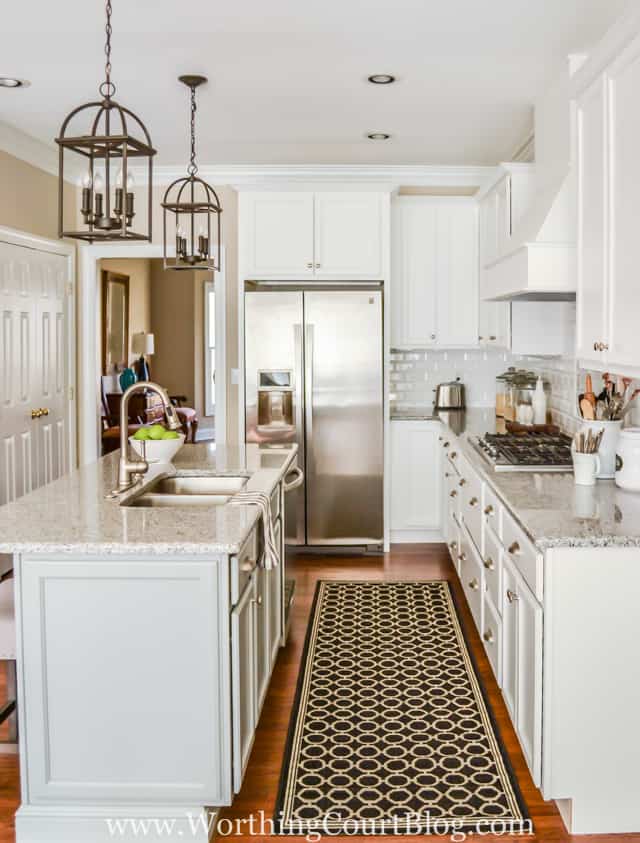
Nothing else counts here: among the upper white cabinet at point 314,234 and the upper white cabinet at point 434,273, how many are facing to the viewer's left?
0

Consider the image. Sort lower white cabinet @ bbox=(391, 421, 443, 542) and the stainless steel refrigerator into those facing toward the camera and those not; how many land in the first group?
2

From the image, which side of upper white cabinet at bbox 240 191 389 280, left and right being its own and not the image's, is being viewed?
front

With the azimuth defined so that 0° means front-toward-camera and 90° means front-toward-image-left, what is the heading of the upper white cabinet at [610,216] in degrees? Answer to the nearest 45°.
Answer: approximately 90°

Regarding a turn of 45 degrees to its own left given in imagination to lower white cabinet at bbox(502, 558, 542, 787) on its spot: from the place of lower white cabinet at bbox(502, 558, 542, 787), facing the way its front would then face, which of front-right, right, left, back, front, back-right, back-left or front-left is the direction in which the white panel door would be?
right

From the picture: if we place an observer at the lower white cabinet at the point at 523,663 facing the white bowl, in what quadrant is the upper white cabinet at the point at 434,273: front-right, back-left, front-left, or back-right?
front-right

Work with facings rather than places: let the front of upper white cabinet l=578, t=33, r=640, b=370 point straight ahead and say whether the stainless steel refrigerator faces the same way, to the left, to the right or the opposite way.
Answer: to the left

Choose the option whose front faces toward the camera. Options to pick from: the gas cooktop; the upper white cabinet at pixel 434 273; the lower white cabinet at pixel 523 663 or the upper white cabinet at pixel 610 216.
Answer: the upper white cabinet at pixel 434 273

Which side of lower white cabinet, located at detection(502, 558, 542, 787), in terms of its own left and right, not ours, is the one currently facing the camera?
left

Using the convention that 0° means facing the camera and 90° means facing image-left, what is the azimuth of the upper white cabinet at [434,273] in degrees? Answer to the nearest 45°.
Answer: approximately 0°

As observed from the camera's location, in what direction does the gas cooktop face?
facing to the left of the viewer

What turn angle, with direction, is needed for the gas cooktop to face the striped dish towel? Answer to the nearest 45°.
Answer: approximately 45° to its left

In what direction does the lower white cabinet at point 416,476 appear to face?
toward the camera

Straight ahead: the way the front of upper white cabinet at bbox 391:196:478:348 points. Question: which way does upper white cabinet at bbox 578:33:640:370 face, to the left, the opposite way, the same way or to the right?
to the right

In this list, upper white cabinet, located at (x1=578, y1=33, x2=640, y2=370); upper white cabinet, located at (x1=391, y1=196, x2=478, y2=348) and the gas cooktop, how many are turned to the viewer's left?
2
